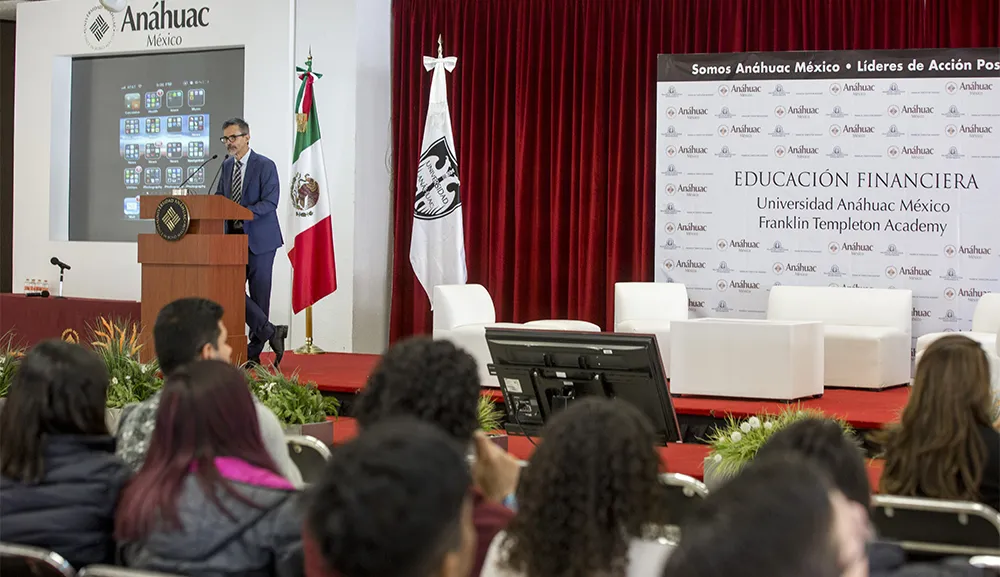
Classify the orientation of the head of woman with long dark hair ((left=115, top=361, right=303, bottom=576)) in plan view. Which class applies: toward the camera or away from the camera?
away from the camera

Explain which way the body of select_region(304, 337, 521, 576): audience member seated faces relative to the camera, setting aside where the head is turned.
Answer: away from the camera

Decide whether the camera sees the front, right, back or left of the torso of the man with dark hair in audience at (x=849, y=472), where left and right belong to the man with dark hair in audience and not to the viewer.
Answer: back

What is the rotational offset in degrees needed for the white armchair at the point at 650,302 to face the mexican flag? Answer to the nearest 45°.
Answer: approximately 90° to its right

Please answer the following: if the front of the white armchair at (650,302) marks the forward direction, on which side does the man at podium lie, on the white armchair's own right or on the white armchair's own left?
on the white armchair's own right

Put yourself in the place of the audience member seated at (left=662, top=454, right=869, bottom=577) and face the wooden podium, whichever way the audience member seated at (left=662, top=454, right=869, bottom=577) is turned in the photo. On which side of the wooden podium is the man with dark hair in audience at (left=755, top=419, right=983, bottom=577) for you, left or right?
right

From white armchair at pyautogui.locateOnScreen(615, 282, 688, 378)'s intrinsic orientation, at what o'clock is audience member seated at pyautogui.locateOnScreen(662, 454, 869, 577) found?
The audience member seated is roughly at 12 o'clock from the white armchair.

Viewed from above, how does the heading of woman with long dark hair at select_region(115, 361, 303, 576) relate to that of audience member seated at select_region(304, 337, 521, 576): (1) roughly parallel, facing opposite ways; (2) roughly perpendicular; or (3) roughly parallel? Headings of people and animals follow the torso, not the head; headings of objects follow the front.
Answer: roughly parallel

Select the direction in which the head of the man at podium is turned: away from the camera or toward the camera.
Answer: toward the camera

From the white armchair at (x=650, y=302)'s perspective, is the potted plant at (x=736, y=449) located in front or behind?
in front

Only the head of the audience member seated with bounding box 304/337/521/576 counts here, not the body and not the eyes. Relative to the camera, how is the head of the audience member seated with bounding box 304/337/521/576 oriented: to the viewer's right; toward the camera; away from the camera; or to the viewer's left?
away from the camera

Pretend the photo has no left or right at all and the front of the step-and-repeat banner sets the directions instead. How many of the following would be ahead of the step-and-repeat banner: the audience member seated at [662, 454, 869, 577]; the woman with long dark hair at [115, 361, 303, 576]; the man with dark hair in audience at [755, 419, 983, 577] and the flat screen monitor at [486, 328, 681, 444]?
4

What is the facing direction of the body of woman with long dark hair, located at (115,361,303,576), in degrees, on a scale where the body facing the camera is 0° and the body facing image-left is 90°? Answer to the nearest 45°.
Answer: approximately 180°

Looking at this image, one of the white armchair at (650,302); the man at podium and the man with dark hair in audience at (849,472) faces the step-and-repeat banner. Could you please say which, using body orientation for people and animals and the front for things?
the man with dark hair in audience

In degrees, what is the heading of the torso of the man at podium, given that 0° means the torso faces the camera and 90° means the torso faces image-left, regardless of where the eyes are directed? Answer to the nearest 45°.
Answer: approximately 45°

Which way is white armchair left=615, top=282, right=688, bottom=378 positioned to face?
toward the camera

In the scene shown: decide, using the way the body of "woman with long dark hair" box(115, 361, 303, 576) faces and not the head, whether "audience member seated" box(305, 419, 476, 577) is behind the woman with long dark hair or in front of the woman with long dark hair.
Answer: behind
